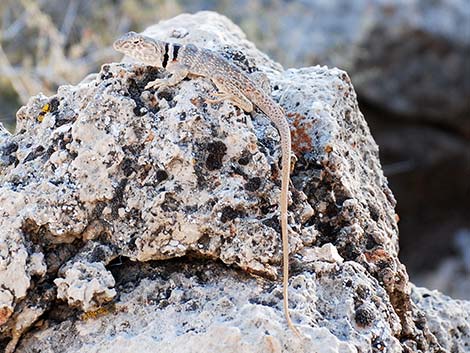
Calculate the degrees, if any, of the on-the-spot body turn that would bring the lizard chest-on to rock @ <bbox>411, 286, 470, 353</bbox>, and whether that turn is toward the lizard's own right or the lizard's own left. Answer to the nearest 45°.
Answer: approximately 180°

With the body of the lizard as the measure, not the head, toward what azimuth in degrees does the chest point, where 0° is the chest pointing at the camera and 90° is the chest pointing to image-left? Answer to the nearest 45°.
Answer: approximately 90°
